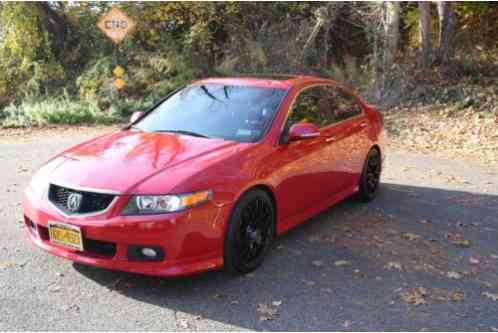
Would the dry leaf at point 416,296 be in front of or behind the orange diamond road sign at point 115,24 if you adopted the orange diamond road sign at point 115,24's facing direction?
in front

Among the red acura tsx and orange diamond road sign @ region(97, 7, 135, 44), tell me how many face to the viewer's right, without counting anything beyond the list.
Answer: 0

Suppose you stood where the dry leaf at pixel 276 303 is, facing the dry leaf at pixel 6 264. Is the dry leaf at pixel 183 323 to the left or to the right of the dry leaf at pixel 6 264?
left

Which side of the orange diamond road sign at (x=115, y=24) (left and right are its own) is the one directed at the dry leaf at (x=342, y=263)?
front

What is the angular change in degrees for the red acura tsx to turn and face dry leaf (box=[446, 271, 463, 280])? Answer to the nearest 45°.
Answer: approximately 135° to its left

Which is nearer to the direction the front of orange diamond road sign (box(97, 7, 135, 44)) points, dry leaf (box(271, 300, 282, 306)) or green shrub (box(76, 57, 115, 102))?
the dry leaf

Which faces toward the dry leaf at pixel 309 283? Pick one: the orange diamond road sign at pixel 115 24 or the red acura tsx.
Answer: the orange diamond road sign

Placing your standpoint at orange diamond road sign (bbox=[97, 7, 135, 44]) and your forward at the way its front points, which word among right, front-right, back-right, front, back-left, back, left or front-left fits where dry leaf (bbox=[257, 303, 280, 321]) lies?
front

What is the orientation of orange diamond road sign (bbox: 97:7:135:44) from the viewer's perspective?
toward the camera

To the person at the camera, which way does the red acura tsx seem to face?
facing the viewer and to the left of the viewer

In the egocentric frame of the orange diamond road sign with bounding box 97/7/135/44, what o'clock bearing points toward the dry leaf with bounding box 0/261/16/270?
The dry leaf is roughly at 12 o'clock from the orange diamond road sign.
